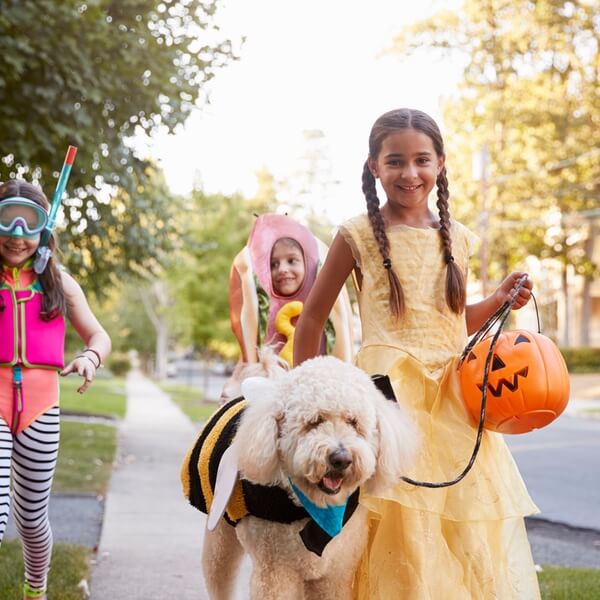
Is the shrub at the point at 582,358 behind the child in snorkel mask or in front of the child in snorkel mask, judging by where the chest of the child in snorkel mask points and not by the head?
behind

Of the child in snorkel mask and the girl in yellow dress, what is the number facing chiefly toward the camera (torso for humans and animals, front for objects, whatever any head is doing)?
2

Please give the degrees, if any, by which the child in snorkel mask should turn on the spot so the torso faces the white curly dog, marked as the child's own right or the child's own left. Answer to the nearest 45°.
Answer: approximately 45° to the child's own left

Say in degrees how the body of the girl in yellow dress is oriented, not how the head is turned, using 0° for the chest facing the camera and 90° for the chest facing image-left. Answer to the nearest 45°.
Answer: approximately 0°

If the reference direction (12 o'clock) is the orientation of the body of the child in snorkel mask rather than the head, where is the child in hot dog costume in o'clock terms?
The child in hot dog costume is roughly at 8 o'clock from the child in snorkel mask.

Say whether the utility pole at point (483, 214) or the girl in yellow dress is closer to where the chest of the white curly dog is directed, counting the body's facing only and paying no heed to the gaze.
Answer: the girl in yellow dress

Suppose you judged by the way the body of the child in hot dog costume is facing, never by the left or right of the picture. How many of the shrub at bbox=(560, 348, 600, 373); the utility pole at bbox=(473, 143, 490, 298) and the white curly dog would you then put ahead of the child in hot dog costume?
1

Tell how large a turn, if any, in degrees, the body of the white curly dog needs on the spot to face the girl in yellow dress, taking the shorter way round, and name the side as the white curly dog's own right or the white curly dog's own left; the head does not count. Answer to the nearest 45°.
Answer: approximately 90° to the white curly dog's own left

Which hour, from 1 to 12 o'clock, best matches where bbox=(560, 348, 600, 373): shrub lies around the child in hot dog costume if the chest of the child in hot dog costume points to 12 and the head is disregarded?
The shrub is roughly at 7 o'clock from the child in hot dog costume.

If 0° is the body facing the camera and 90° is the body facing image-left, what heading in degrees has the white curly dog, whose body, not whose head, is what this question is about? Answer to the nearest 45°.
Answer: approximately 315°

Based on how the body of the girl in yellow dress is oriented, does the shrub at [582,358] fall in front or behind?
behind

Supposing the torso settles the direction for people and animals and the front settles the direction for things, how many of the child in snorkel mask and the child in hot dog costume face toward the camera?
2

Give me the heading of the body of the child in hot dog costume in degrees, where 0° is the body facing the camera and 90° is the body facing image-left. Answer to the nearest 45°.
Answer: approximately 0°

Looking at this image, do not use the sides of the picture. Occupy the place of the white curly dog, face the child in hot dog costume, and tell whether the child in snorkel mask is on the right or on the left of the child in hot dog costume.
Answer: left

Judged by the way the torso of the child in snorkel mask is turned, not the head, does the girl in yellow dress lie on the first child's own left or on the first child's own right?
on the first child's own left

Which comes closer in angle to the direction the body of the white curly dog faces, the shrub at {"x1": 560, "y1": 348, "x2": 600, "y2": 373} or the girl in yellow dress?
the girl in yellow dress
